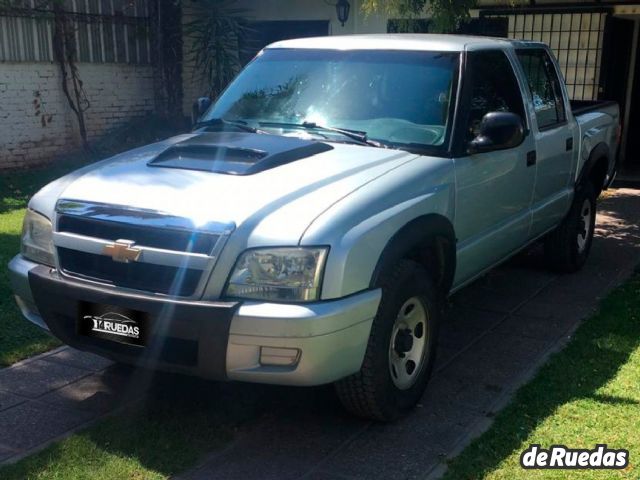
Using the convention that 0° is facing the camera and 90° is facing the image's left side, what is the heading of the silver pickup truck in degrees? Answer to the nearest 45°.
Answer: approximately 45°
